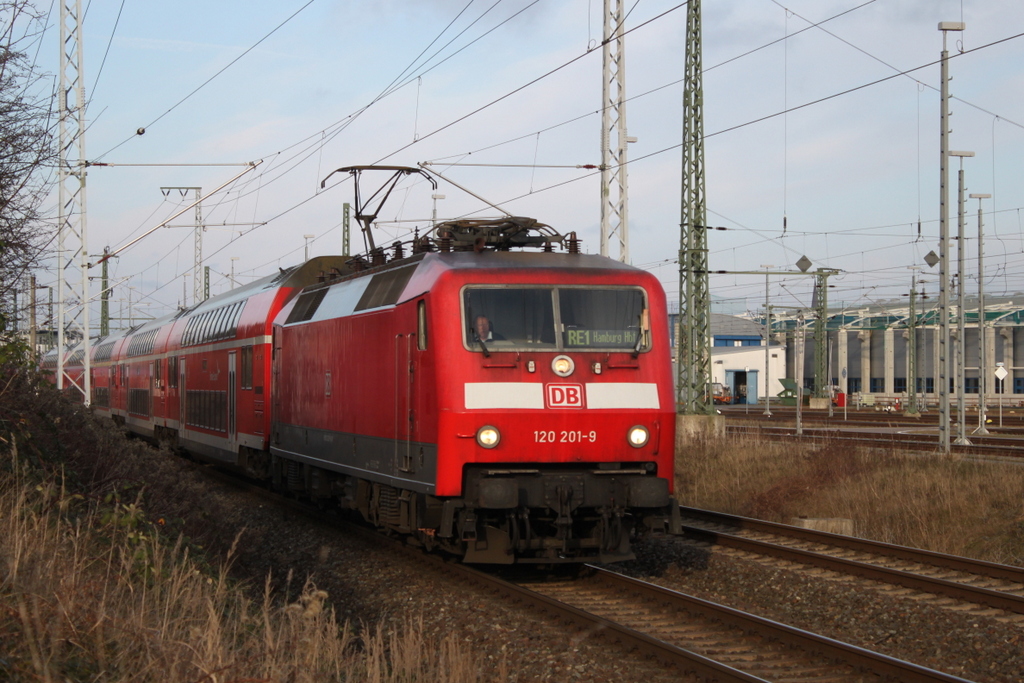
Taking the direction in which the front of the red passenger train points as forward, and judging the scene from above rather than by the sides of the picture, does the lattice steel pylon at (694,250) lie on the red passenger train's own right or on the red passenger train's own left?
on the red passenger train's own left

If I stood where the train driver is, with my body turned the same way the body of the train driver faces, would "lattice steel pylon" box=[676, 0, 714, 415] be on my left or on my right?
on my left

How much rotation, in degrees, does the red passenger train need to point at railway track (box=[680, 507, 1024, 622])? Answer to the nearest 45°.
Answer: approximately 45° to its left

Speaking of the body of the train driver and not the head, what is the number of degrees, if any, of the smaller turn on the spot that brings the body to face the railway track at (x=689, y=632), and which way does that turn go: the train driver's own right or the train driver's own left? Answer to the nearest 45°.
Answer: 0° — they already face it

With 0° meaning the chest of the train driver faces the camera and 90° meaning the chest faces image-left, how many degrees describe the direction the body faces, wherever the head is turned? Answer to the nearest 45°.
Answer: approximately 315°

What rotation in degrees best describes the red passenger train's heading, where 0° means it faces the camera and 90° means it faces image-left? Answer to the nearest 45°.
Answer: approximately 315°
